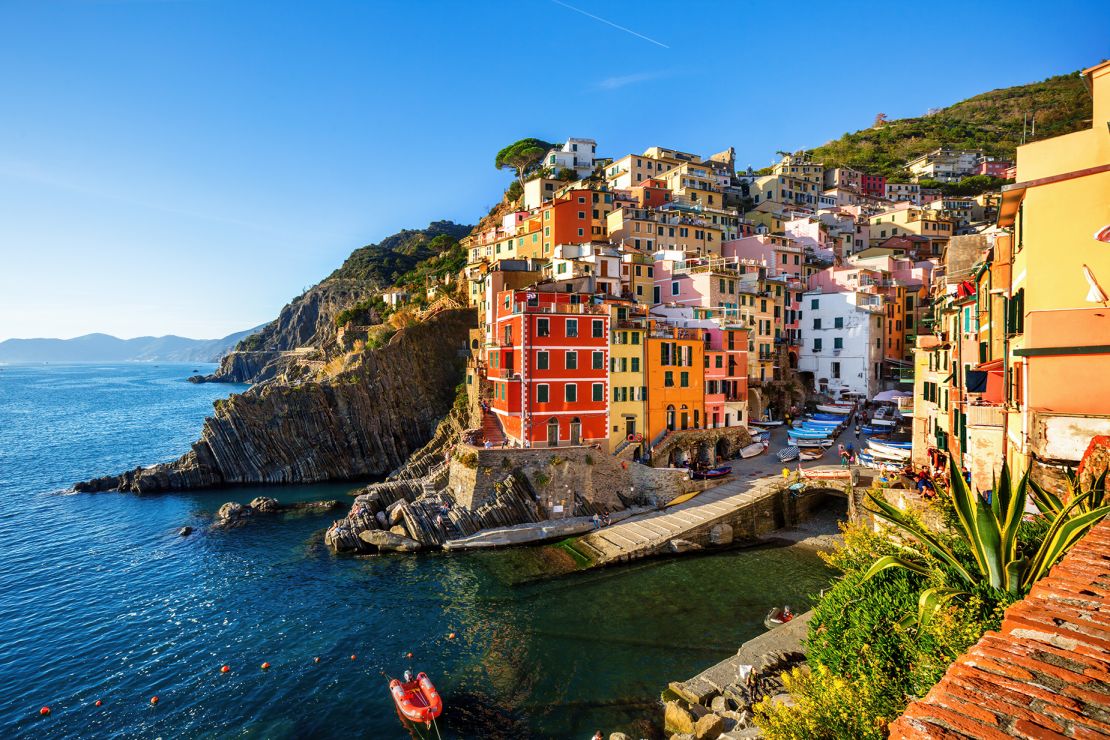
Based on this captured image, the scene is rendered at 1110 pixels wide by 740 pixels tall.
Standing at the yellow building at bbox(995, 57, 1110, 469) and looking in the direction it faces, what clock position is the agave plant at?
The agave plant is roughly at 9 o'clock from the yellow building.

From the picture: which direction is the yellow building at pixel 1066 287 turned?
to the viewer's left

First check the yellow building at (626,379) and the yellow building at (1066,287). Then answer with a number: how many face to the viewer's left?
1

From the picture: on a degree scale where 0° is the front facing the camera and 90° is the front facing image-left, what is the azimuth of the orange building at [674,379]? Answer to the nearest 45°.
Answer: approximately 0°

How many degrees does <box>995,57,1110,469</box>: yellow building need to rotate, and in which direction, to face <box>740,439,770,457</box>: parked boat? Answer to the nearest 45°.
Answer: approximately 45° to its right

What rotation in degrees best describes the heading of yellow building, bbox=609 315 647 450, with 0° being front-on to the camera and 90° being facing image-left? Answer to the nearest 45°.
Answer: approximately 0°

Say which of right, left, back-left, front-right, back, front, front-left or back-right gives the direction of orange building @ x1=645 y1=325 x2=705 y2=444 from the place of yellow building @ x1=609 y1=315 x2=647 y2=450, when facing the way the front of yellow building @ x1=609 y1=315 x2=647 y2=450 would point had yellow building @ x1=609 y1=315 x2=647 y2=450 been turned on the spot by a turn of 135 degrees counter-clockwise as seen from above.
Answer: front

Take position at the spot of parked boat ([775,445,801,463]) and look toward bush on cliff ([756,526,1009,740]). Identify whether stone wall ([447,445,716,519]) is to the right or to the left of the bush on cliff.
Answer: right

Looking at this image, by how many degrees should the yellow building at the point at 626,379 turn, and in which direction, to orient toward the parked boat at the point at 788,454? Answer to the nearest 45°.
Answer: approximately 90° to its left

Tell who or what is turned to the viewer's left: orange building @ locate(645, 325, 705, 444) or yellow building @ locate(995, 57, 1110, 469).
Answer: the yellow building

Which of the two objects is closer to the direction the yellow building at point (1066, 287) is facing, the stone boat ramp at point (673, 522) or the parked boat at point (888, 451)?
the stone boat ramp
